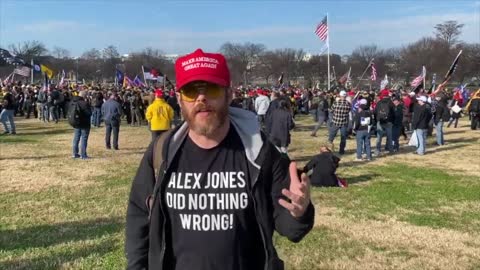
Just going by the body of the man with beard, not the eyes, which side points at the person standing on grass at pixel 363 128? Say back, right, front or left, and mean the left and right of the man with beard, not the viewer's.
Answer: back

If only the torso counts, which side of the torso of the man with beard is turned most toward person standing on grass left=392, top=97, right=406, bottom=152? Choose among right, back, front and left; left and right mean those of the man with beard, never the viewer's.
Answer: back

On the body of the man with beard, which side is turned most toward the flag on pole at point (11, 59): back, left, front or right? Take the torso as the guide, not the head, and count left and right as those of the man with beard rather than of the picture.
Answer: back

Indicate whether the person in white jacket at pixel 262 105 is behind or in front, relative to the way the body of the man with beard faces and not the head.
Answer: behind
